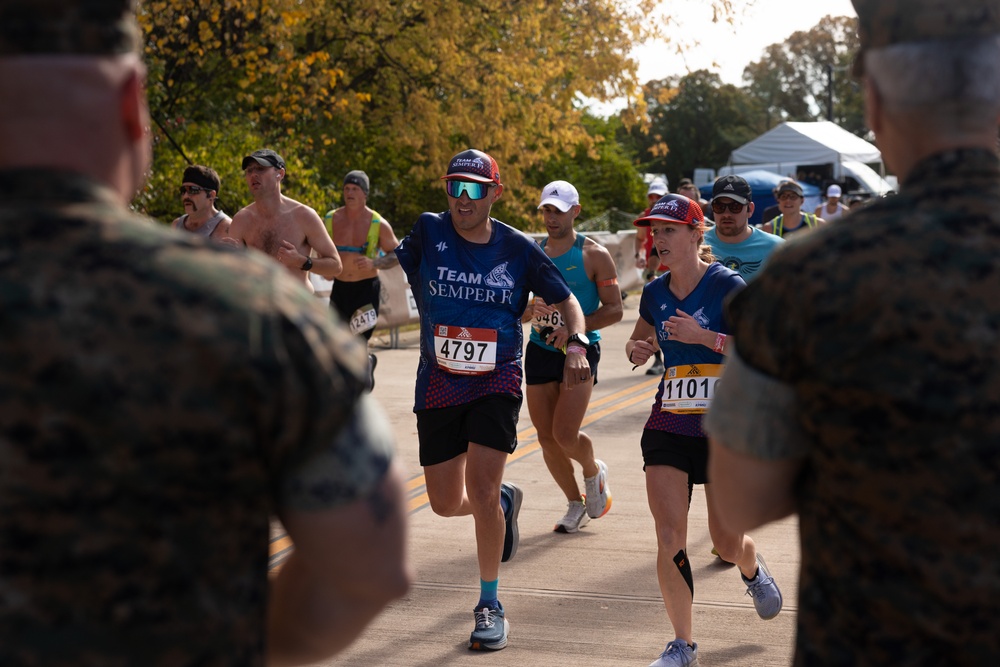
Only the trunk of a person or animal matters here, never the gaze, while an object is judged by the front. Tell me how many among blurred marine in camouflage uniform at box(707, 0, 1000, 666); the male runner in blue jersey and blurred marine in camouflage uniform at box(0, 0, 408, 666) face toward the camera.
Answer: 1

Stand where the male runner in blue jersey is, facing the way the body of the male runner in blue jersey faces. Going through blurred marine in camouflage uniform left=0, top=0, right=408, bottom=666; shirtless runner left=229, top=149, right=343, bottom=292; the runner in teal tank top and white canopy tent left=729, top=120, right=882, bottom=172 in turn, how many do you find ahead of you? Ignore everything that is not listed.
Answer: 1

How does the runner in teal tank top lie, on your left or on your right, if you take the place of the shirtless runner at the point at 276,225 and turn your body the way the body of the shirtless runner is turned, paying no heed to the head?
on your left

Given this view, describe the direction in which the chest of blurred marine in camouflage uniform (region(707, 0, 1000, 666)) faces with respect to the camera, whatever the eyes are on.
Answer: away from the camera

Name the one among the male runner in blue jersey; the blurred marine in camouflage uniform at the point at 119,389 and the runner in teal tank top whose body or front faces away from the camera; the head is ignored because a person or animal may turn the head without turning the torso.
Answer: the blurred marine in camouflage uniform

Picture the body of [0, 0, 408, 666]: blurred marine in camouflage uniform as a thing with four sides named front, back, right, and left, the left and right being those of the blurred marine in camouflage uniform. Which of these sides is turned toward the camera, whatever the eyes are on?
back

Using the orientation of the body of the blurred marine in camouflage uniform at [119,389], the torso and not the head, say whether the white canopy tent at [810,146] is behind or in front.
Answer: in front

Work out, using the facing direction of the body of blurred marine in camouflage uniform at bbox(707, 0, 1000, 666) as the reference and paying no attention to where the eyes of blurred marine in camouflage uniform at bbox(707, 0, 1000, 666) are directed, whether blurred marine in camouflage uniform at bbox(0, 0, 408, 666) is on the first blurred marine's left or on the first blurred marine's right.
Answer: on the first blurred marine's left

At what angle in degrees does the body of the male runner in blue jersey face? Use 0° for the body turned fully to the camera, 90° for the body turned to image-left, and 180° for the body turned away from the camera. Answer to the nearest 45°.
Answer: approximately 0°

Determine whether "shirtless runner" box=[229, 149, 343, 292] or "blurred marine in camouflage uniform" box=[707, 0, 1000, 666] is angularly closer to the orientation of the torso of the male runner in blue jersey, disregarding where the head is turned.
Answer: the blurred marine in camouflage uniform

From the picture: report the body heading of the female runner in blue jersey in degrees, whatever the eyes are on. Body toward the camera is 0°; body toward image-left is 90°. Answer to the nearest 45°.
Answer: approximately 45°

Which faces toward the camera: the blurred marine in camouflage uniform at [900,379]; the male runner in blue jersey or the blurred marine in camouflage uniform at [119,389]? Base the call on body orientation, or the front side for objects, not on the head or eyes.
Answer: the male runner in blue jersey

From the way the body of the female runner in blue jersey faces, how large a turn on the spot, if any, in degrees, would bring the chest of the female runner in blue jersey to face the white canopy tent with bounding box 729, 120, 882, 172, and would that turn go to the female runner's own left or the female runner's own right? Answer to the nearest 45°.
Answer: approximately 135° to the female runner's own right

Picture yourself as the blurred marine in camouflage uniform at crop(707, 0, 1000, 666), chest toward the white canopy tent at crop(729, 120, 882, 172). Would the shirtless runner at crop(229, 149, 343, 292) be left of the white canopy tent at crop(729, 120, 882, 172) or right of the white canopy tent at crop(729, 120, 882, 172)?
left

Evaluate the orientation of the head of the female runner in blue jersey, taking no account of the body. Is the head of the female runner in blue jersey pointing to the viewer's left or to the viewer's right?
to the viewer's left
